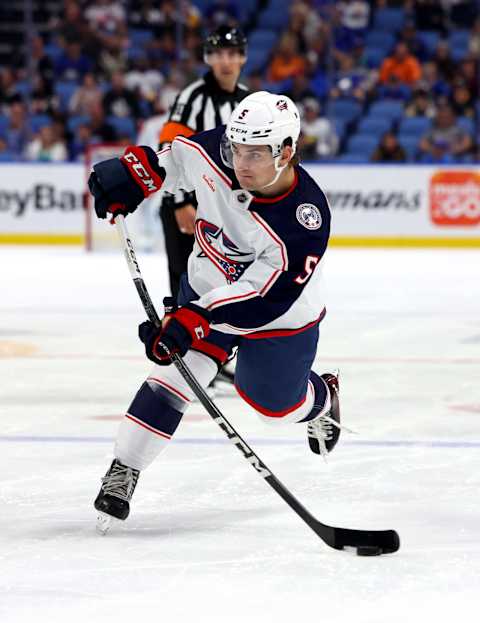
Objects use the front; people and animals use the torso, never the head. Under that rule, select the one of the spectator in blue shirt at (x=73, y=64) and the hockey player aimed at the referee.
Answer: the spectator in blue shirt

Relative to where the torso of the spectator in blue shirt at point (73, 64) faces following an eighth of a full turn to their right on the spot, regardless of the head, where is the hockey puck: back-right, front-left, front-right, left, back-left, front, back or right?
front-left

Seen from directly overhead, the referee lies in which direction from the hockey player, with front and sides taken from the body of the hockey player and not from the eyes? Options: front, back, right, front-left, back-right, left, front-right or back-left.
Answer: back-right

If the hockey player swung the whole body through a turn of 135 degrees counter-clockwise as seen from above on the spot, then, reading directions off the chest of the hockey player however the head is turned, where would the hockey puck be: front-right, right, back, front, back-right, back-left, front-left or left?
front-right

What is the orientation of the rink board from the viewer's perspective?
toward the camera

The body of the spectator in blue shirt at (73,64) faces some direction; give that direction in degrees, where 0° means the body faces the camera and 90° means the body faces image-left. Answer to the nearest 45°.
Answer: approximately 0°

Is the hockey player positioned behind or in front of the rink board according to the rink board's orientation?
in front

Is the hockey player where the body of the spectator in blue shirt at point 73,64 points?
yes

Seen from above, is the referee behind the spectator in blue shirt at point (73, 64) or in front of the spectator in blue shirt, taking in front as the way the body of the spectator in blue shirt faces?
in front

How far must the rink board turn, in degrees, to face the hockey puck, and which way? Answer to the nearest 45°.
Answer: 0° — it already faces it
